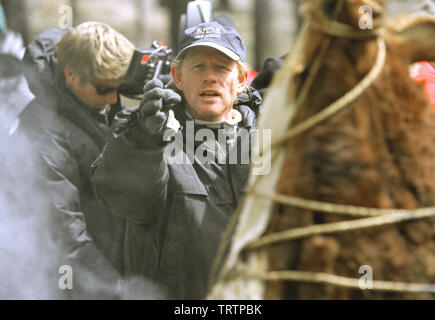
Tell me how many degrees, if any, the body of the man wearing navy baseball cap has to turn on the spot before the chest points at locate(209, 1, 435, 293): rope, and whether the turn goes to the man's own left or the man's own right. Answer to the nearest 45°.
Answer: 0° — they already face it

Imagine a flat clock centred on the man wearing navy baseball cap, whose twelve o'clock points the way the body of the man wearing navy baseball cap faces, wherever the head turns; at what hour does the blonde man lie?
The blonde man is roughly at 5 o'clock from the man wearing navy baseball cap.

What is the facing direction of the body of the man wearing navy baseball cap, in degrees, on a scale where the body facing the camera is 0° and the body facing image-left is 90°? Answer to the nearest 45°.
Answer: approximately 0°

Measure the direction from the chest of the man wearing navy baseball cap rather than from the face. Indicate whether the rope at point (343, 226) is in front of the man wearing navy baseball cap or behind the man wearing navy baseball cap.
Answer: in front

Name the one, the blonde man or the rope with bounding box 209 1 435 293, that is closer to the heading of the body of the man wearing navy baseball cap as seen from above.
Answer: the rope
